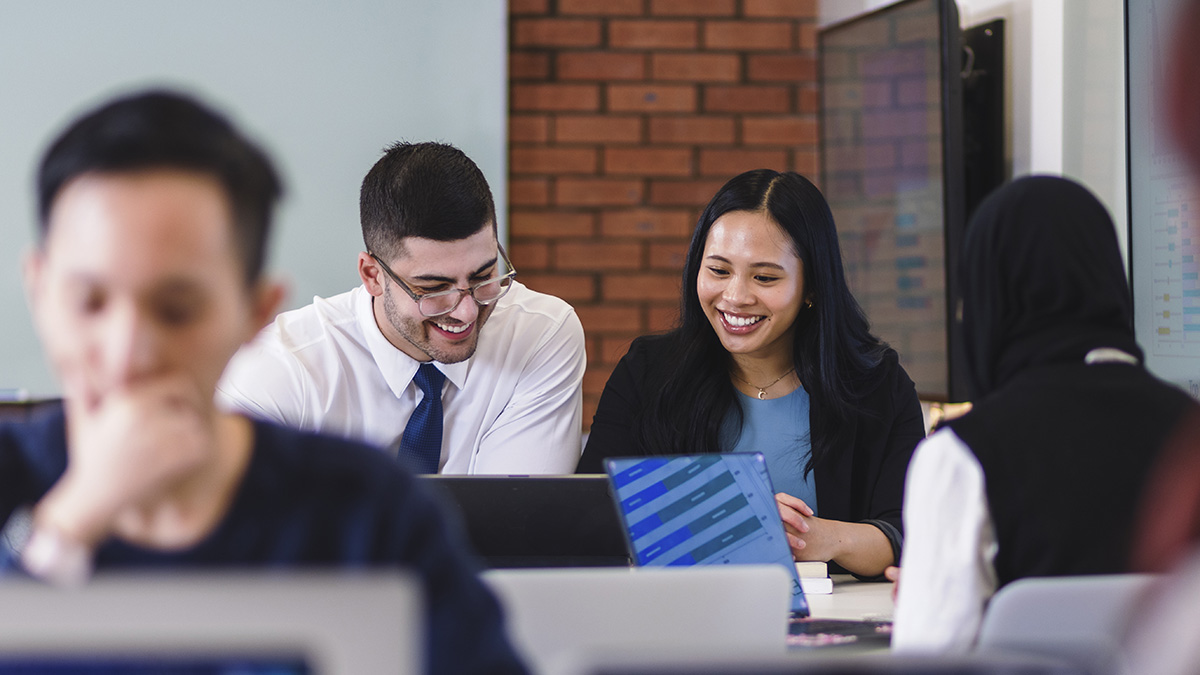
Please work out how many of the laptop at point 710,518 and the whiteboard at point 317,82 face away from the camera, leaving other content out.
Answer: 0

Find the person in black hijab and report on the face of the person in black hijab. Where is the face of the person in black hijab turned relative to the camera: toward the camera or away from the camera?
away from the camera

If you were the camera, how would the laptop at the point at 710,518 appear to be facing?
facing the viewer and to the right of the viewer

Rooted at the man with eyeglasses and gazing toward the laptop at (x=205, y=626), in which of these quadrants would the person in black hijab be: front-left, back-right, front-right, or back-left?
front-left

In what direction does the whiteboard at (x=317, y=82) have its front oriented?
toward the camera

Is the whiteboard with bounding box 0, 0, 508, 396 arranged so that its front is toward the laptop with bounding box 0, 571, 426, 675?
yes

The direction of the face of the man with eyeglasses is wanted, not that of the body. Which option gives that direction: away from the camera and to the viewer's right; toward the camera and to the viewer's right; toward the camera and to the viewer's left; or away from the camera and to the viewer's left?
toward the camera and to the viewer's right

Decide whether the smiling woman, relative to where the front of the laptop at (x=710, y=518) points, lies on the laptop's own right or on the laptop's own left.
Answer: on the laptop's own left

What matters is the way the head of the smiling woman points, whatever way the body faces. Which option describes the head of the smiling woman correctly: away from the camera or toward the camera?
toward the camera

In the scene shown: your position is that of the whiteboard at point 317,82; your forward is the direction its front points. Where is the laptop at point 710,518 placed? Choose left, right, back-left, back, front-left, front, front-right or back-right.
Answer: front

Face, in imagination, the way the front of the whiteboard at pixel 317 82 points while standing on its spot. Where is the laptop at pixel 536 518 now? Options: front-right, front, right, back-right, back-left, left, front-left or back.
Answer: front
